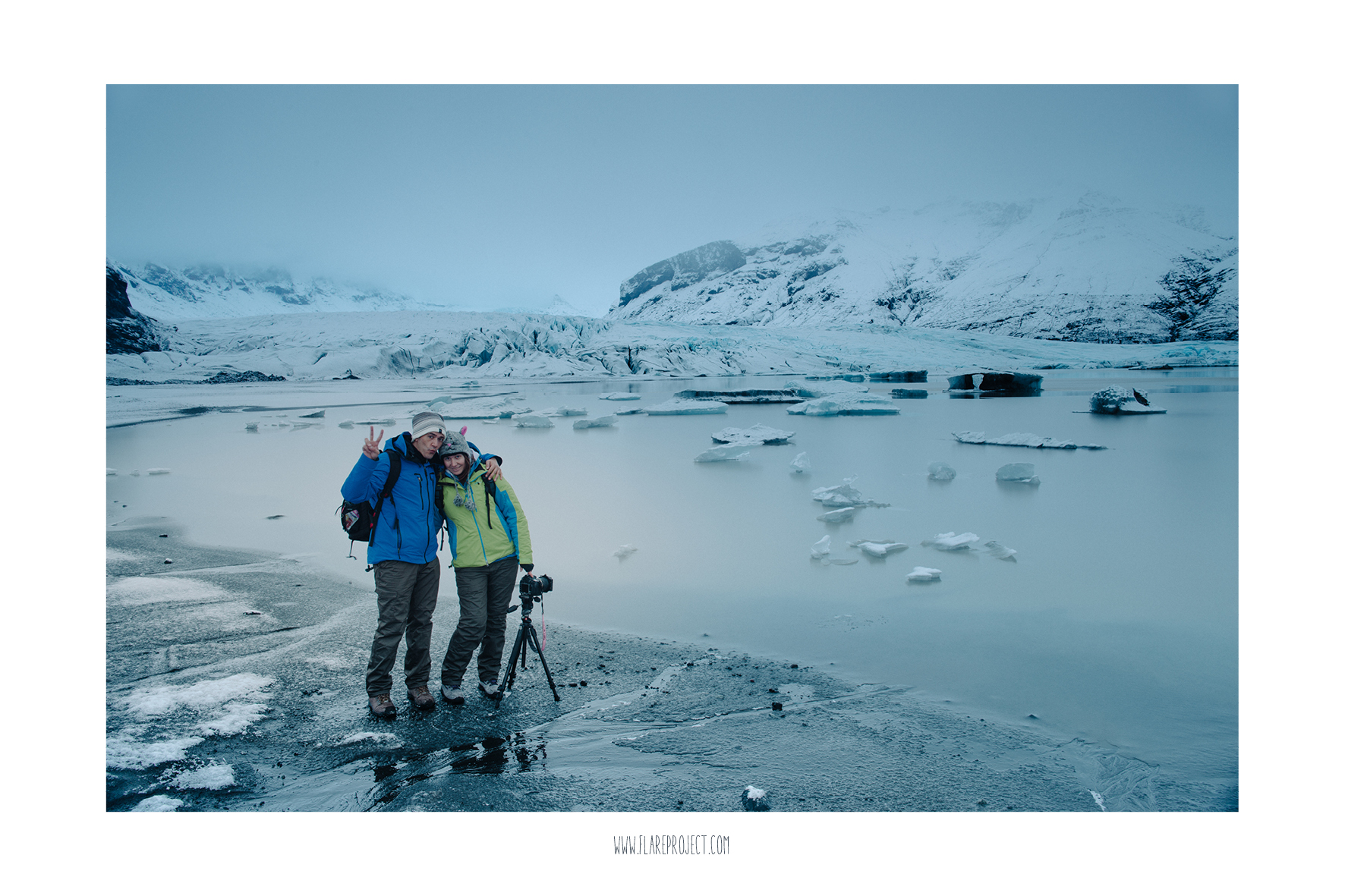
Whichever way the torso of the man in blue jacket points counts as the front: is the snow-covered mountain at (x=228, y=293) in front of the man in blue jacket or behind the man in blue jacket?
behind

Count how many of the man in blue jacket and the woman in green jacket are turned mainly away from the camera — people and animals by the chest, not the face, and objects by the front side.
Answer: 0

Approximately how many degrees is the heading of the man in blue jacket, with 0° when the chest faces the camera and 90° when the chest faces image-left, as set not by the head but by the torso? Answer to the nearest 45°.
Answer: approximately 315°

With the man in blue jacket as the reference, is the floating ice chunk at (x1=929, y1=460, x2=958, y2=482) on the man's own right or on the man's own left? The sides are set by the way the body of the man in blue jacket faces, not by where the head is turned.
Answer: on the man's own left

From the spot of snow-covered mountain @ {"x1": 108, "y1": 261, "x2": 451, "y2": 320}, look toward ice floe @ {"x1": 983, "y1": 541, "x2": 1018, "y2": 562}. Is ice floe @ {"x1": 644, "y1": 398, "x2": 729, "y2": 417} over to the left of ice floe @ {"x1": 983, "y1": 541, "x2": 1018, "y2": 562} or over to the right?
left

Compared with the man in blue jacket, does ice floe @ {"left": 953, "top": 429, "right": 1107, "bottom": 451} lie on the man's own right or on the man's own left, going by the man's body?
on the man's own left

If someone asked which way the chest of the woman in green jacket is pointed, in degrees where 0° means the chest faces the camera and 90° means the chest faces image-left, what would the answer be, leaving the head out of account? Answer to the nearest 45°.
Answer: approximately 0°

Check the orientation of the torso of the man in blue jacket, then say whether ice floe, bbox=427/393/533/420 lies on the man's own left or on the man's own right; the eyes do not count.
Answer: on the man's own left

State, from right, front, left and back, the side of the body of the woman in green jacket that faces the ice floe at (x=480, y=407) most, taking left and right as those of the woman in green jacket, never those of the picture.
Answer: back

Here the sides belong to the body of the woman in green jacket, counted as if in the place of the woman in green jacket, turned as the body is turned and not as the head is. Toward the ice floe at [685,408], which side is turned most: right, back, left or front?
back
